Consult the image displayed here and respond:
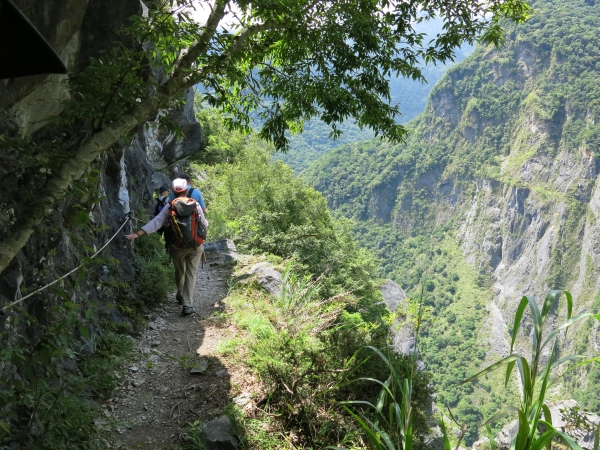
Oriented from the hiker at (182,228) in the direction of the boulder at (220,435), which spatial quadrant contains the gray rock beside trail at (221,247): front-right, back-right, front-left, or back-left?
back-left

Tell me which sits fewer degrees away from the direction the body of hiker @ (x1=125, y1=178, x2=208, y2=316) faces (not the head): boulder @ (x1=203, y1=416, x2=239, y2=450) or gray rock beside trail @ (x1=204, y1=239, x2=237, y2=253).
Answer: the gray rock beside trail

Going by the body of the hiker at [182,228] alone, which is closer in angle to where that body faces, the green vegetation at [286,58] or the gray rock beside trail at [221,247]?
the gray rock beside trail

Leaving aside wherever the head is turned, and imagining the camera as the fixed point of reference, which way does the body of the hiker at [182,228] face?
away from the camera

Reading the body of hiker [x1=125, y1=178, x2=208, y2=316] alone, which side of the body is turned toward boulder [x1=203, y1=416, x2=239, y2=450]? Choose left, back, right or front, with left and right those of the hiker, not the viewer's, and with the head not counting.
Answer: back

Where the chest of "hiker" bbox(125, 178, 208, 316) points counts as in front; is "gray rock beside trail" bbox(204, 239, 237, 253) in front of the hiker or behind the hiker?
in front
